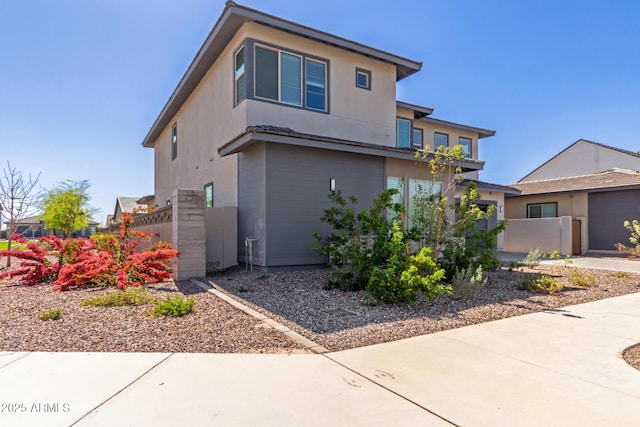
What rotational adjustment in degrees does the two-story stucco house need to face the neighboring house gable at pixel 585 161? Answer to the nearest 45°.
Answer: approximately 90° to its left

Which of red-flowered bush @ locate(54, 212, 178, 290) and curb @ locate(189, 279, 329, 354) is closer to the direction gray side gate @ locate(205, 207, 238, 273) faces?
the curb

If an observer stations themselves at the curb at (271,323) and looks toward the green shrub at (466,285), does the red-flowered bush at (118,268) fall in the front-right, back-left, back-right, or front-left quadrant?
back-left

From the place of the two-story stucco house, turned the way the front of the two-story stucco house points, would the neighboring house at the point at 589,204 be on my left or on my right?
on my left

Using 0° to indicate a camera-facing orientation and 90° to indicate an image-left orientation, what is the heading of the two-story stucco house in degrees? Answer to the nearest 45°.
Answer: approximately 315°

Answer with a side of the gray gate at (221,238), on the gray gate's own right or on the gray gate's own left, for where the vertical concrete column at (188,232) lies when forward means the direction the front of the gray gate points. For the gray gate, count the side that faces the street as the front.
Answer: on the gray gate's own right

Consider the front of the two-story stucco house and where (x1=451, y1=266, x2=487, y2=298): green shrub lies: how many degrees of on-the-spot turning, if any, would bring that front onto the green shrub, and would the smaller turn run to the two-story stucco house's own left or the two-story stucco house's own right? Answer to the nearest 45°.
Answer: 0° — it already faces it

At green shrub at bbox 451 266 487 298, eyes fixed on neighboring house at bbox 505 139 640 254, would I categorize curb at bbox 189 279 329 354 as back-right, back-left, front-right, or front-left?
back-left

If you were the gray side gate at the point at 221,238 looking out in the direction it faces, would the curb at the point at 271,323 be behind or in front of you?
in front
